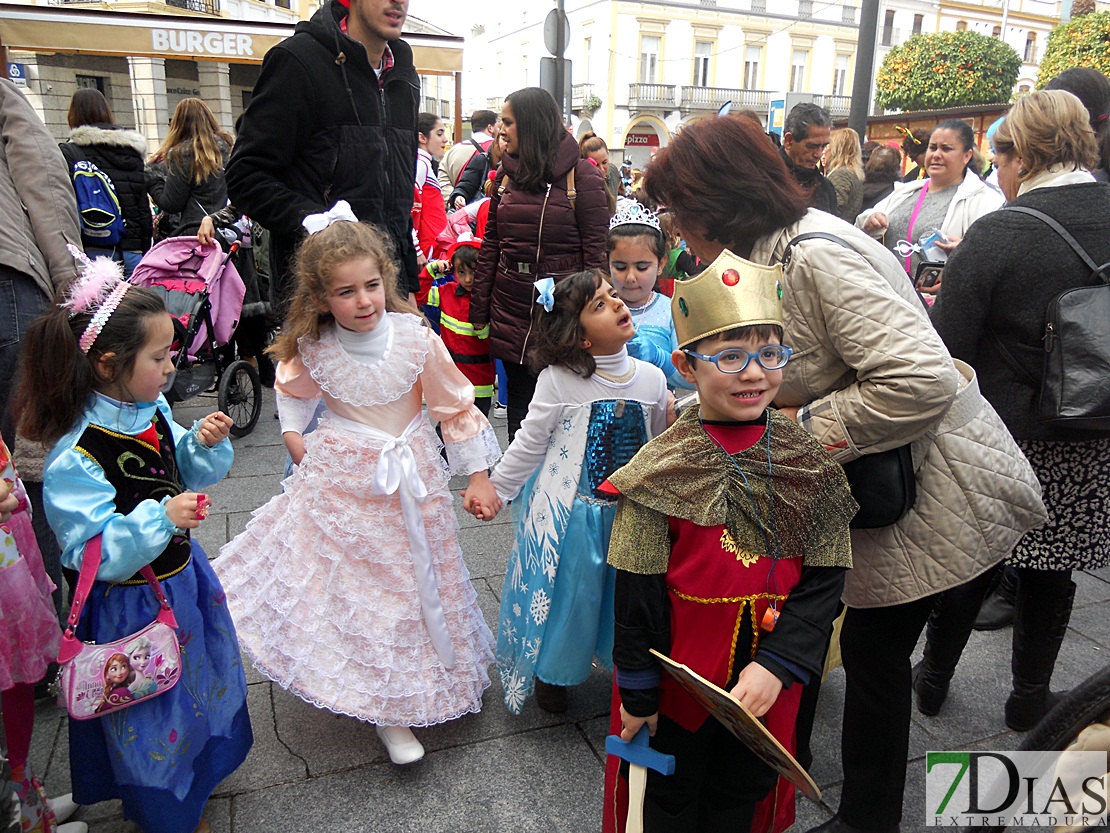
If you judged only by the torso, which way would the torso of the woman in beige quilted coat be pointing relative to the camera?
to the viewer's left

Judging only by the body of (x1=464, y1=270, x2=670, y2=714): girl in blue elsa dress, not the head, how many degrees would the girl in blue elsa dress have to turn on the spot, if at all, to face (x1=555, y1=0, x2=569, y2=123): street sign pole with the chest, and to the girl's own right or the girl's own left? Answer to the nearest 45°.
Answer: approximately 135° to the girl's own left

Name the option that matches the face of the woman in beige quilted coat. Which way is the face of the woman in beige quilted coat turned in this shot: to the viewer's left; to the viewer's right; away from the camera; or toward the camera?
to the viewer's left

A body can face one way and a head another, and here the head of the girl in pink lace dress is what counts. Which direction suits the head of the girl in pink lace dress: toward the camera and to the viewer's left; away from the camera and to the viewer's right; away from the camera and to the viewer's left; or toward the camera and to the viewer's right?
toward the camera and to the viewer's right

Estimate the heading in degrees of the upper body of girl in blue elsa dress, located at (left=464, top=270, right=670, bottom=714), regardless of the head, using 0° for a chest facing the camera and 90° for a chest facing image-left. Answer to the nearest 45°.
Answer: approximately 315°
